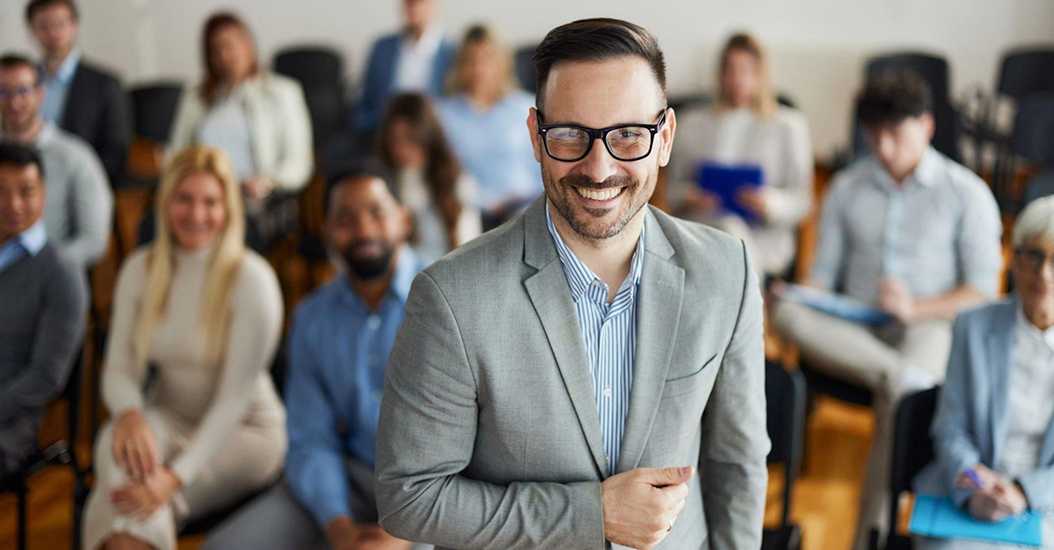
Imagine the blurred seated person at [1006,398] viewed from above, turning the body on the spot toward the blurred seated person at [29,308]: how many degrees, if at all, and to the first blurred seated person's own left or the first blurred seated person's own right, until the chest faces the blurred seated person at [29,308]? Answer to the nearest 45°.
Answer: approximately 90° to the first blurred seated person's own right

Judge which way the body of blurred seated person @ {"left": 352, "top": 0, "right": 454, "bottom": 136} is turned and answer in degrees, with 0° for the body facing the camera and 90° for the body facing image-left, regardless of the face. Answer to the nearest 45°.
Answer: approximately 0°

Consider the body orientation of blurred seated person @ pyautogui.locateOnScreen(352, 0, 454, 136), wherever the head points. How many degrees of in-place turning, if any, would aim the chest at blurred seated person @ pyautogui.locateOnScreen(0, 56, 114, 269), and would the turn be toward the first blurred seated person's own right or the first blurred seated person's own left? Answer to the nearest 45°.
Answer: approximately 45° to the first blurred seated person's own right

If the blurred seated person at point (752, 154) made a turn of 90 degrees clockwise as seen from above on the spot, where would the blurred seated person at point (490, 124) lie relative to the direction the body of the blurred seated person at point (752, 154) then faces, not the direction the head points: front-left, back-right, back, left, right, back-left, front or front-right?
front

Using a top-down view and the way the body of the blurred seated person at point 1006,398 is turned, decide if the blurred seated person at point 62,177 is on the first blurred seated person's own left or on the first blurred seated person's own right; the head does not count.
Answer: on the first blurred seated person's own right

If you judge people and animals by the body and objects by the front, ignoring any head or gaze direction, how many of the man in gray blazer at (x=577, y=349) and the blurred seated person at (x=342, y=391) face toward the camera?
2
